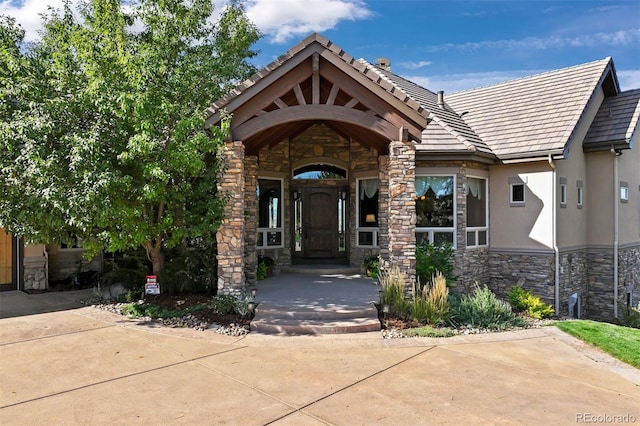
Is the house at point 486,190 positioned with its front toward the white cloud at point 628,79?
no

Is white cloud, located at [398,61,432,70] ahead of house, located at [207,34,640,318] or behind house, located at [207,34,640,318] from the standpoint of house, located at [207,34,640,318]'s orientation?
behind

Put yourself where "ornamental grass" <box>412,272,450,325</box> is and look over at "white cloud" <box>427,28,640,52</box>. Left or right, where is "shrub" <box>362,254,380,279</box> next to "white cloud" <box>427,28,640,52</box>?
left

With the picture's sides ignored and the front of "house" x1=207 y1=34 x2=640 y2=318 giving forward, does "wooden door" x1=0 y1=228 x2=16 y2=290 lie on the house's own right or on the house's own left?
on the house's own right

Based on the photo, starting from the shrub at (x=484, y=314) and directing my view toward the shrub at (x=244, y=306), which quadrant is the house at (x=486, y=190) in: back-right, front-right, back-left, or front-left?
back-right

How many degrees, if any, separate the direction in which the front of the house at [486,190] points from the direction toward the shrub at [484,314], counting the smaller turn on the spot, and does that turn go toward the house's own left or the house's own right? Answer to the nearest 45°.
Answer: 0° — it already faces it

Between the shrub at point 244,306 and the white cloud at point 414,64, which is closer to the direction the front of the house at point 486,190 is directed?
the shrub

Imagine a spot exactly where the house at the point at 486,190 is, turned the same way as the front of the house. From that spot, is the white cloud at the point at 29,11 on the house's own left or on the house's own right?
on the house's own right

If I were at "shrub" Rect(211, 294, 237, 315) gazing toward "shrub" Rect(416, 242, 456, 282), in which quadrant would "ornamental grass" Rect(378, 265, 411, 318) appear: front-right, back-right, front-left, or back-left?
front-right

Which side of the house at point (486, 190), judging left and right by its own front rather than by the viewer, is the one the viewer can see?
front
